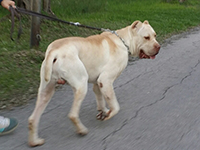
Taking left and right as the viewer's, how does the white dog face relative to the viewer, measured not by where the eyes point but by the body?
facing away from the viewer and to the right of the viewer
